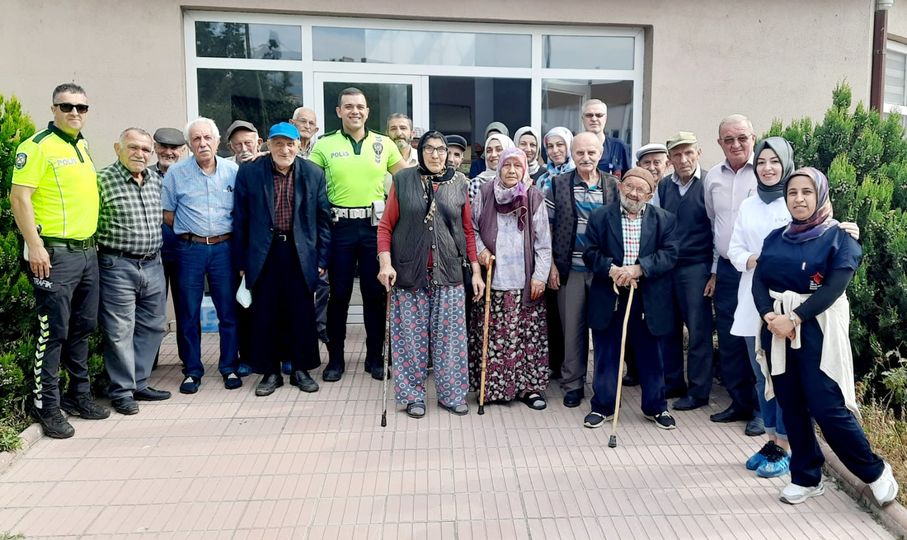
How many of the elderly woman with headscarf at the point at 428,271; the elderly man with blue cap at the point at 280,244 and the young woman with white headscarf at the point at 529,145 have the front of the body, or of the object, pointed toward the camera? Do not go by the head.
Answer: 3

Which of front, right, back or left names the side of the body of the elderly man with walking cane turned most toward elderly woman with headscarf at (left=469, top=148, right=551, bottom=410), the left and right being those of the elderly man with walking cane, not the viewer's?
right

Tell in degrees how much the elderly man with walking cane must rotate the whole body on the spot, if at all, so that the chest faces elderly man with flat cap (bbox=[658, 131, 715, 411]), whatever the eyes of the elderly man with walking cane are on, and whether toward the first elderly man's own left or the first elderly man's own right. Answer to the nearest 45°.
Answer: approximately 135° to the first elderly man's own left

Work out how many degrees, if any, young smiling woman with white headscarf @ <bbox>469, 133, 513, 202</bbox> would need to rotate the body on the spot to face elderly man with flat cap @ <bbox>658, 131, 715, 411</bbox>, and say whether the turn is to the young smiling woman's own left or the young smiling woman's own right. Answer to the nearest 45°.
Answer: approximately 45° to the young smiling woman's own left

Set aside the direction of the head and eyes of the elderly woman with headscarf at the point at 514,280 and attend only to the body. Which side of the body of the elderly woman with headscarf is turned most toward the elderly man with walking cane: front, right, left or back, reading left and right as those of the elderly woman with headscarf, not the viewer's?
left

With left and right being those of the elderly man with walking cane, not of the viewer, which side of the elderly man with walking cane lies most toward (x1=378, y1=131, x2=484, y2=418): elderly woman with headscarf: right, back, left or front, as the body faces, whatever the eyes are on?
right

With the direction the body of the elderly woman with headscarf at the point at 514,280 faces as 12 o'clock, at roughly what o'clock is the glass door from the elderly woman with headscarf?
The glass door is roughly at 5 o'clock from the elderly woman with headscarf.

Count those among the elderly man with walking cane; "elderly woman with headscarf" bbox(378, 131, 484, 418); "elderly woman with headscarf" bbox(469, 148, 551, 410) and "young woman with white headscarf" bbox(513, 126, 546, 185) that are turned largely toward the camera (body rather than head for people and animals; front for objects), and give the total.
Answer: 4
